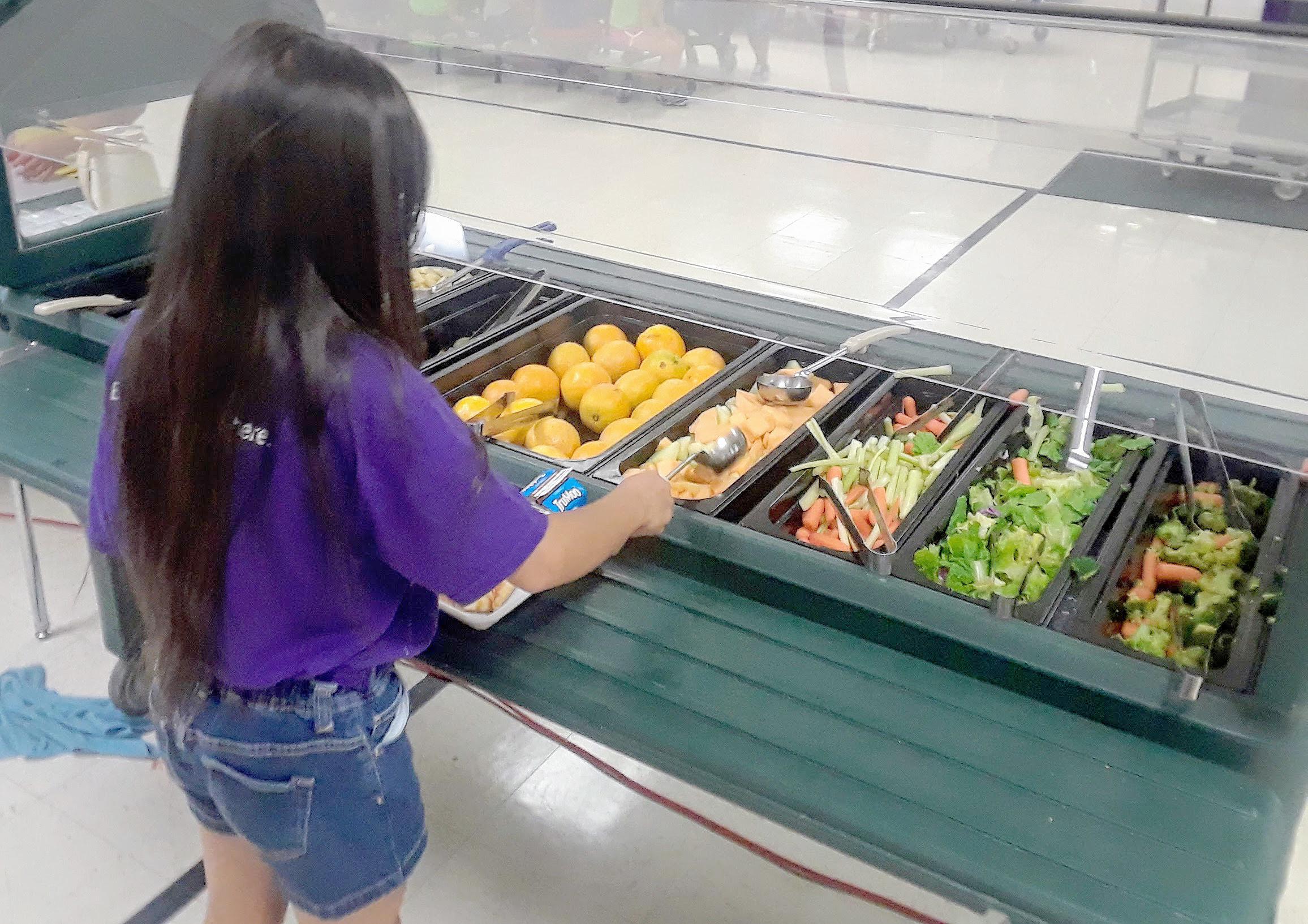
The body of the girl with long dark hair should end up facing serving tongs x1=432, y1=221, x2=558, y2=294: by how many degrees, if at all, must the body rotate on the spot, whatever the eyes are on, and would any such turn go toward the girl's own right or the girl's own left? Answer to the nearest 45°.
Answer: approximately 45° to the girl's own left

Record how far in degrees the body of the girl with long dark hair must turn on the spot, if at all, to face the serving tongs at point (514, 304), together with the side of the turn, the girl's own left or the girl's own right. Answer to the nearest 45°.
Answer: approximately 45° to the girl's own left

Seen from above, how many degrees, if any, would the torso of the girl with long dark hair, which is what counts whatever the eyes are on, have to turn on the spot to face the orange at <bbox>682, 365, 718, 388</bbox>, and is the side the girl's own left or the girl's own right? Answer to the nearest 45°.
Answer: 0° — they already face it

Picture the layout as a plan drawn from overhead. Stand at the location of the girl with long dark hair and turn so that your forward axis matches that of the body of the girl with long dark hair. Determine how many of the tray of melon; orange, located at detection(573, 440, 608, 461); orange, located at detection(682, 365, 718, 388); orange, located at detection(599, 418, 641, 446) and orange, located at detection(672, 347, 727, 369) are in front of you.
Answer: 5

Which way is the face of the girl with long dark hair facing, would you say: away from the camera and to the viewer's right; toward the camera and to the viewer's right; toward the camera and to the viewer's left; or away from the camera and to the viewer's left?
away from the camera and to the viewer's right

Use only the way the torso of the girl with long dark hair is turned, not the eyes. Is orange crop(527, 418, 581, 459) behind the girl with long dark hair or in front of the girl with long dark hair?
in front

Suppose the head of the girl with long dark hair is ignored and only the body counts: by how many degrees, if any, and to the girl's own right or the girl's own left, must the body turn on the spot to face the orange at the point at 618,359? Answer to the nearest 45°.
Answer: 0° — they already face it

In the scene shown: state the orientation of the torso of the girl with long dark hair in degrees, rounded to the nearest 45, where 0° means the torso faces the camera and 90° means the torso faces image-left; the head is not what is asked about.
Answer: approximately 225°

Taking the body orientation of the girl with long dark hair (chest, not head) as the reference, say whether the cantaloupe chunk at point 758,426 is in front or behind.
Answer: in front

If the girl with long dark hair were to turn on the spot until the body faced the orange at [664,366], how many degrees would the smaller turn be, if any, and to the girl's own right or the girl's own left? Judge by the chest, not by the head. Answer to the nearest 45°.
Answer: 0° — they already face it

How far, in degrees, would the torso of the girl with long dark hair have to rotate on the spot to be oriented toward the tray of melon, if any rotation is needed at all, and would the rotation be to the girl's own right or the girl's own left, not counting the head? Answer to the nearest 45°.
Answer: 0° — they already face it

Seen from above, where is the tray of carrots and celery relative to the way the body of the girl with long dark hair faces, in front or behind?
in front
